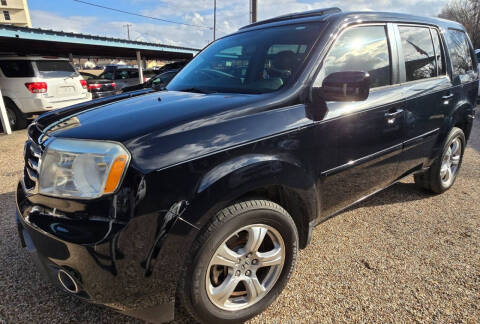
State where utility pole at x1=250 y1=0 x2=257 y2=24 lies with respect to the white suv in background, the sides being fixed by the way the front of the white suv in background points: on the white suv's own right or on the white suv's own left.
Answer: on the white suv's own right

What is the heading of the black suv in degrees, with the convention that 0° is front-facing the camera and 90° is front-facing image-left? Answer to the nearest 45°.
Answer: approximately 45°

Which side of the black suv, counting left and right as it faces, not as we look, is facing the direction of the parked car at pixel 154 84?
right

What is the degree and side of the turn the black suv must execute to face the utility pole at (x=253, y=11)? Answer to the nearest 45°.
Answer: approximately 135° to its right

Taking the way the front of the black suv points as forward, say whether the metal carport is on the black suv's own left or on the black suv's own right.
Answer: on the black suv's own right

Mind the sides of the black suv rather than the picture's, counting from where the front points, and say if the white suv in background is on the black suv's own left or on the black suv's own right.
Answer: on the black suv's own right

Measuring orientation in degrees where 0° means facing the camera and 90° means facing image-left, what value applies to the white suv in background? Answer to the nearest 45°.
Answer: approximately 135°
